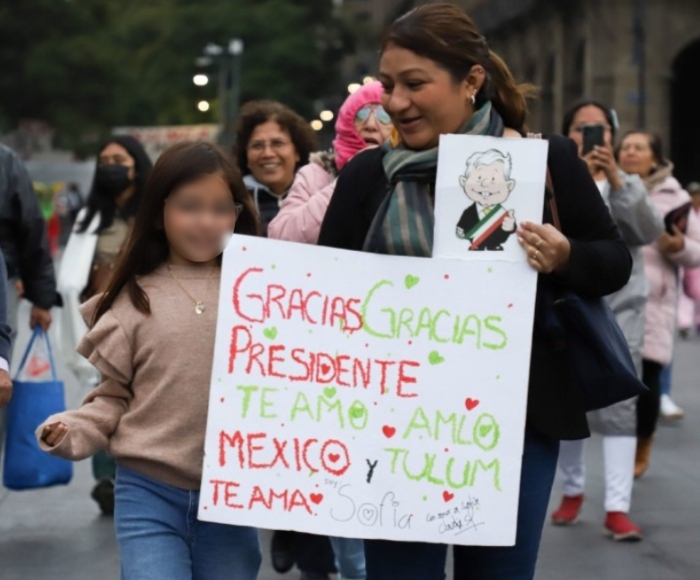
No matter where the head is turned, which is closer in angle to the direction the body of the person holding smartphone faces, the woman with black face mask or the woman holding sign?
the woman holding sign

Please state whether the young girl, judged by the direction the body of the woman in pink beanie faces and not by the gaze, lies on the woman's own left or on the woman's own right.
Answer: on the woman's own right

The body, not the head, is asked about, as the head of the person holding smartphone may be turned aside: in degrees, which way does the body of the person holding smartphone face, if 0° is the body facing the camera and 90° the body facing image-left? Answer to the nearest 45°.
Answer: approximately 0°

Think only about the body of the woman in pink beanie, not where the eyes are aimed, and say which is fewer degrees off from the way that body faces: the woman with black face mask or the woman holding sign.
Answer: the woman holding sign
